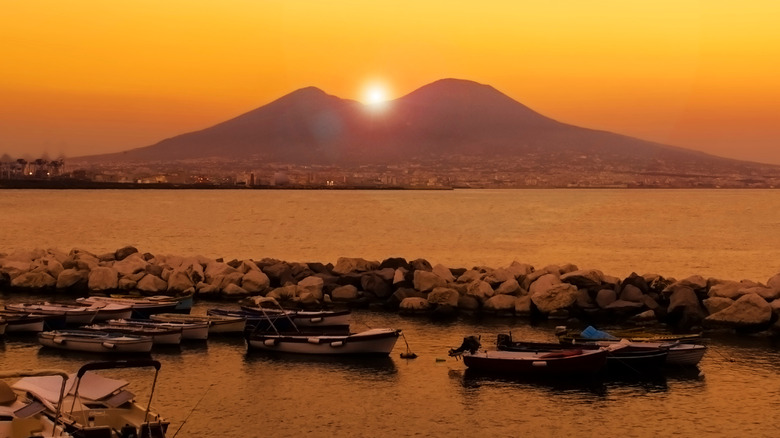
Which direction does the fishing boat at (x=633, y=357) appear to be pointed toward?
to the viewer's right

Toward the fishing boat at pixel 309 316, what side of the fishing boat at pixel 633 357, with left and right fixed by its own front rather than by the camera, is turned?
back

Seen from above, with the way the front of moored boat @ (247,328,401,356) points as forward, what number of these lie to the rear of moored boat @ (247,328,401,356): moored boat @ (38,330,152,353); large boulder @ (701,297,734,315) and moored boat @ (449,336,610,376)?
1

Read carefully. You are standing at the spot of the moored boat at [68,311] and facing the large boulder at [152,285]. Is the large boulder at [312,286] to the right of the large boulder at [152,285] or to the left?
right

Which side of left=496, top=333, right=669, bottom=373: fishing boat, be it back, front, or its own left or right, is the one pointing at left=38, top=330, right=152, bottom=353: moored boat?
back

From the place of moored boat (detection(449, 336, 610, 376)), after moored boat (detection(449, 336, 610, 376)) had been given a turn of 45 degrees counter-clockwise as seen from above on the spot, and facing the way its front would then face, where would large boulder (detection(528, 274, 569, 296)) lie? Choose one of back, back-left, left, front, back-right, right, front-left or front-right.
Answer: front-left

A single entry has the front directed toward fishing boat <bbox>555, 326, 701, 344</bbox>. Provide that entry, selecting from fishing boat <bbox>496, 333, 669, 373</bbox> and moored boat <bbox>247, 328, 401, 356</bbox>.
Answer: the moored boat

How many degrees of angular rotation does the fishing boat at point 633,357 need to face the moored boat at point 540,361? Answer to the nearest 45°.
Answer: approximately 135° to its right

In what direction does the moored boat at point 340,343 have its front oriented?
to the viewer's right

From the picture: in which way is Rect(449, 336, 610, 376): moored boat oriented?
to the viewer's right
